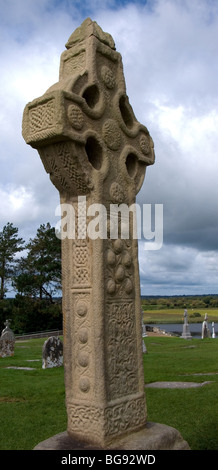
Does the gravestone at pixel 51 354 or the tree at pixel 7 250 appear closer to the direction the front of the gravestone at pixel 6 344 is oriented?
the gravestone

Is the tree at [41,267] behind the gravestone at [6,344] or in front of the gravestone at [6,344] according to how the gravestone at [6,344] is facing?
behind

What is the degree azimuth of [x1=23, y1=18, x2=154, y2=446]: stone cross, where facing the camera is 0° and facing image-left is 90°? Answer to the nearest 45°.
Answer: approximately 315°

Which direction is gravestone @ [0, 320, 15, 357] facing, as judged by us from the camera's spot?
facing the viewer

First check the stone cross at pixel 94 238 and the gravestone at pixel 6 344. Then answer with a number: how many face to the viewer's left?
0

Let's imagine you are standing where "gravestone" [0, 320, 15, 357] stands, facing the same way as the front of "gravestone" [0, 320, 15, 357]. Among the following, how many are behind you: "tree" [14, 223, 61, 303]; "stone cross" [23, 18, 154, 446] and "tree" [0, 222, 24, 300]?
2

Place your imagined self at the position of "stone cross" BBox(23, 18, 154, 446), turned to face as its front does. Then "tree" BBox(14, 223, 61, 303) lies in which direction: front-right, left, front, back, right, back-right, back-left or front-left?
back-left

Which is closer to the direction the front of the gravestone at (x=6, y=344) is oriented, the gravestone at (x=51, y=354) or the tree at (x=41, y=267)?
the gravestone

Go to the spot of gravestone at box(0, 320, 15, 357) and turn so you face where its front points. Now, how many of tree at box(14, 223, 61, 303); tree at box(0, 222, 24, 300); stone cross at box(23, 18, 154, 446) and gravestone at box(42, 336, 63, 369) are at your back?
2

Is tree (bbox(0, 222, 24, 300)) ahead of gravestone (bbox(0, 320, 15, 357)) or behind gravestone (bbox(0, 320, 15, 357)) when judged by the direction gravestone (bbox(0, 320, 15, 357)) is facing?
behind

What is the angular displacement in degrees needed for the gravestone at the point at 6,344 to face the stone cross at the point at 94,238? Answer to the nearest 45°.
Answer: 0° — it already faces it

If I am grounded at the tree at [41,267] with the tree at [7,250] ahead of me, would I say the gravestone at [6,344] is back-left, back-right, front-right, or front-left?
back-left
